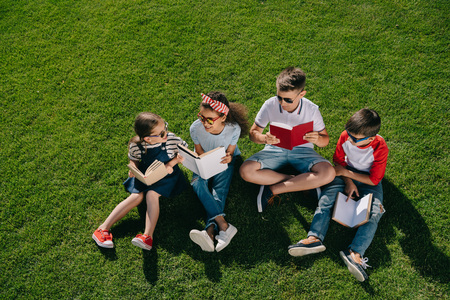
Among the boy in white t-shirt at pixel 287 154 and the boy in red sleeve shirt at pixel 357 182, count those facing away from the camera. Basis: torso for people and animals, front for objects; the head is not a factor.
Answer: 0

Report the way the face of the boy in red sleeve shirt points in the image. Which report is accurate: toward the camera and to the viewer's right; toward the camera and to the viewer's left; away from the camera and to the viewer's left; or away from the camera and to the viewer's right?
toward the camera and to the viewer's left

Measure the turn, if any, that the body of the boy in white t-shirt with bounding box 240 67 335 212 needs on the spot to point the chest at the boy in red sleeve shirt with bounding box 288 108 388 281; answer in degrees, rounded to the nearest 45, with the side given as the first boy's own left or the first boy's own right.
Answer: approximately 90° to the first boy's own left

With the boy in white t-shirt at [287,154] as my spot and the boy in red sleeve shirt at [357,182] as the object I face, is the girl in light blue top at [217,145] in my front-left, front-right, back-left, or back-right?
back-right

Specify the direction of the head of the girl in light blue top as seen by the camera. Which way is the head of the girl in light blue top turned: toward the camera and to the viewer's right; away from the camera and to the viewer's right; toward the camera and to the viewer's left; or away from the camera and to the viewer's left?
toward the camera and to the viewer's left

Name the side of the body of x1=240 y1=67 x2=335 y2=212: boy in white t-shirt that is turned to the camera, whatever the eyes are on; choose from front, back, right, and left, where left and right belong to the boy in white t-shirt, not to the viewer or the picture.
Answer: front

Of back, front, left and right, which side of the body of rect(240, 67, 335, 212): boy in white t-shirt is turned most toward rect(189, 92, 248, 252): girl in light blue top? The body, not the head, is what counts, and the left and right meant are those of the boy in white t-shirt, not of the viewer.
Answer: right
